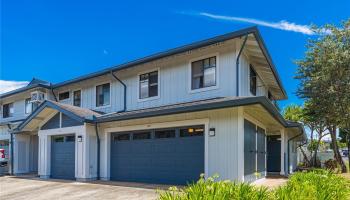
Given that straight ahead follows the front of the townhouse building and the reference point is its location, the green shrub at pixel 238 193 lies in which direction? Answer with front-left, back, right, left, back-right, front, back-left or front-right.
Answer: front-left

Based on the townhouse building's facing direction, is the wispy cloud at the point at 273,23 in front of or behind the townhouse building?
behind

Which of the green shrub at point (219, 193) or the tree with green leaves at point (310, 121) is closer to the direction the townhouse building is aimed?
the green shrub

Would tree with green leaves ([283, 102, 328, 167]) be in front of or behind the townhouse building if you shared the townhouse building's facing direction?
behind

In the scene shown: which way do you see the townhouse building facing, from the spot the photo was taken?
facing the viewer and to the left of the viewer

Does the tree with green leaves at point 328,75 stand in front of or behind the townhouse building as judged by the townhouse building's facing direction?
behind

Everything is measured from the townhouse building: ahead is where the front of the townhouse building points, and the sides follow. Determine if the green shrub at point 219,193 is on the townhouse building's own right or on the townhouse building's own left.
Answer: on the townhouse building's own left

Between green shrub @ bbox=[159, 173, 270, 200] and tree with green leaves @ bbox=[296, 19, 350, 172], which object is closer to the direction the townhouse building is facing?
the green shrub
